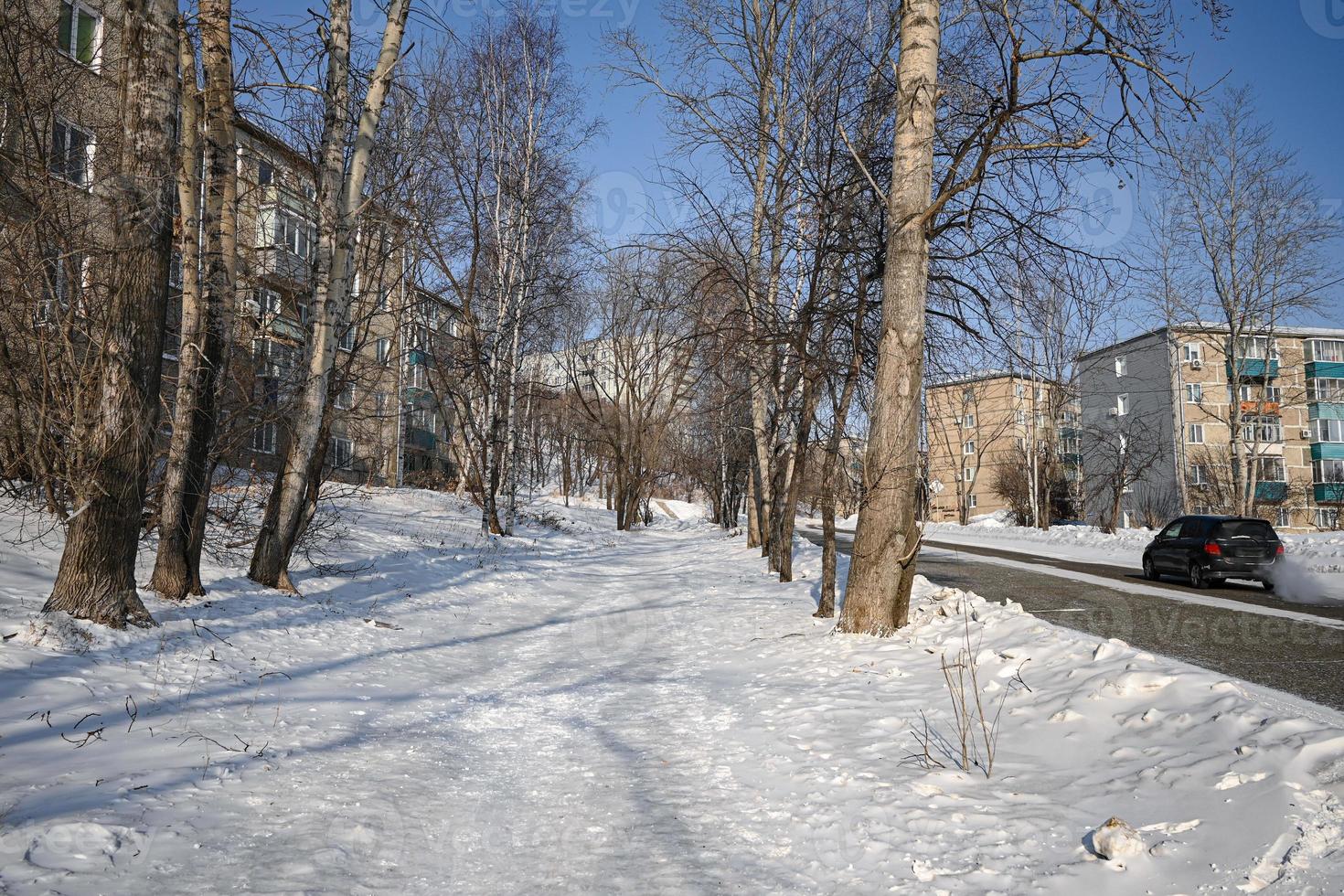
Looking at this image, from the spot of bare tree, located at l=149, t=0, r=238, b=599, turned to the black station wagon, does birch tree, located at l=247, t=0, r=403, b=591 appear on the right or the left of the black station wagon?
left

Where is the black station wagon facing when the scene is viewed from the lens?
facing away from the viewer and to the left of the viewer

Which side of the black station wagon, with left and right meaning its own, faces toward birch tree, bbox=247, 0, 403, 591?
left

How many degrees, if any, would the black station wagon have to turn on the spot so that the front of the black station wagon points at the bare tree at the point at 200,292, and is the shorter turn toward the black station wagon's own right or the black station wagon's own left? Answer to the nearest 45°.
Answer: approximately 90° to the black station wagon's own left
